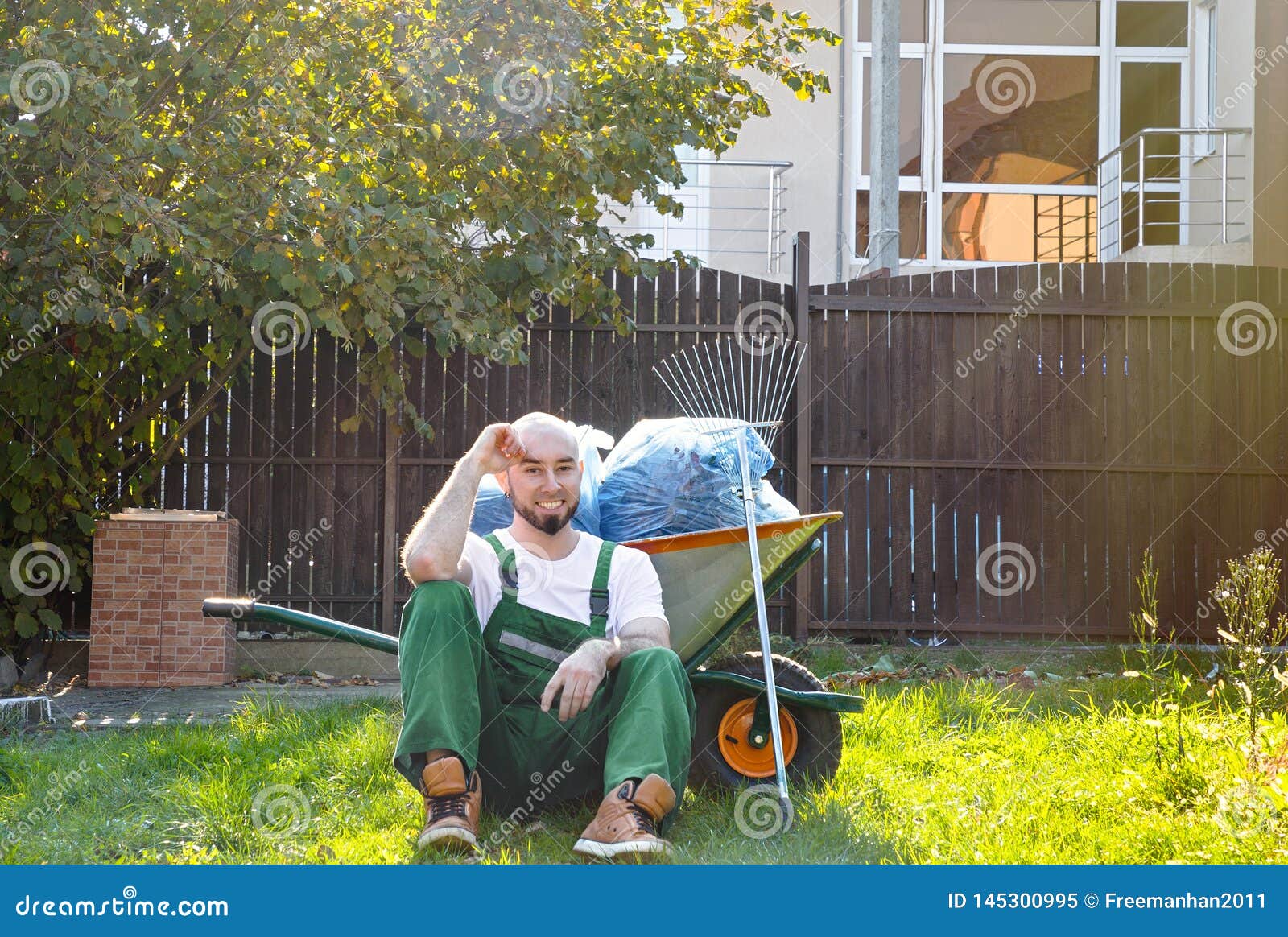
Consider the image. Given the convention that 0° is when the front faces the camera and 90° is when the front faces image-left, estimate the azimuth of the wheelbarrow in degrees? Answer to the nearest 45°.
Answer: approximately 270°

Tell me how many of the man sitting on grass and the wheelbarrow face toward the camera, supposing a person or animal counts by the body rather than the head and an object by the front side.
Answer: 1

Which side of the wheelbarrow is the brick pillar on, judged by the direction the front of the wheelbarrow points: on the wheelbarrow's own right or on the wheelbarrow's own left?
on the wheelbarrow's own left

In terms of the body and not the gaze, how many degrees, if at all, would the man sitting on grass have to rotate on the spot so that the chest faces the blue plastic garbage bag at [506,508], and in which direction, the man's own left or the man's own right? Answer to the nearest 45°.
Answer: approximately 180°

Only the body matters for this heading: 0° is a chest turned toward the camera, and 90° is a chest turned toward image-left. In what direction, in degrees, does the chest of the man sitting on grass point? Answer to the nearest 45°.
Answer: approximately 0°

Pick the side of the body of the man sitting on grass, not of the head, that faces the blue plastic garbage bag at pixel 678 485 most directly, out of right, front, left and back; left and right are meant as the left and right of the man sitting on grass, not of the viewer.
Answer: back

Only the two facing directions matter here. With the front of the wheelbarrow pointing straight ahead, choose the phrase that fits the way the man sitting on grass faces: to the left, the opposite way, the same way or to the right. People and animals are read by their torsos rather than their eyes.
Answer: to the right

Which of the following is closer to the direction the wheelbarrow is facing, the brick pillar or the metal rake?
the metal rake
